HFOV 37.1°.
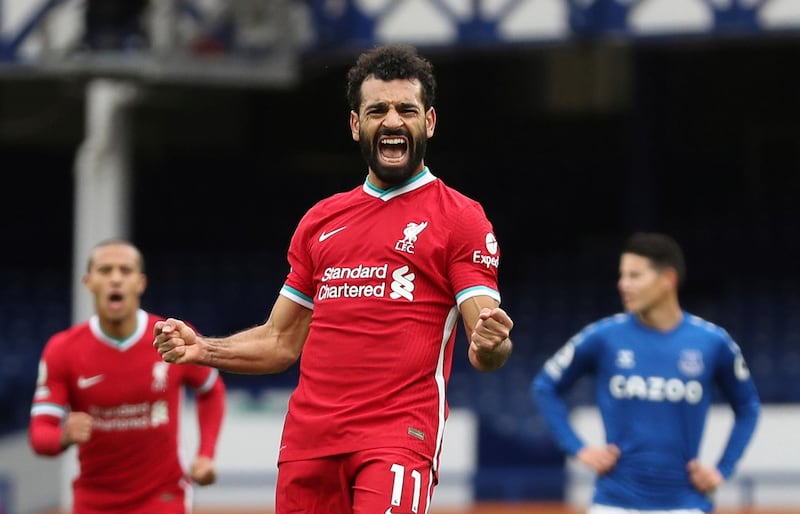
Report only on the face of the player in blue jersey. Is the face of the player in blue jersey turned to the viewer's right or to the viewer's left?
to the viewer's left

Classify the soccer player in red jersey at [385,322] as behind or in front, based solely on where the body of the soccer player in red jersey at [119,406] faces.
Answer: in front

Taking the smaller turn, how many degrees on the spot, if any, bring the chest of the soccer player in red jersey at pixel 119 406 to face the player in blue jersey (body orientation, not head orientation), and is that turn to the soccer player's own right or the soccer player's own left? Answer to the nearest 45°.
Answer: approximately 90° to the soccer player's own left

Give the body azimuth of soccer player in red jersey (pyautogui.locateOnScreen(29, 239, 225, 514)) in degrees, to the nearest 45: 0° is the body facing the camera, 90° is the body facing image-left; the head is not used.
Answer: approximately 0°

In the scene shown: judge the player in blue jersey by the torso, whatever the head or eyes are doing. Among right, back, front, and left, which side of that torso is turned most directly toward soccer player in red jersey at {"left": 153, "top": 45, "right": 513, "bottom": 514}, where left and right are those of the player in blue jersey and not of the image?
front

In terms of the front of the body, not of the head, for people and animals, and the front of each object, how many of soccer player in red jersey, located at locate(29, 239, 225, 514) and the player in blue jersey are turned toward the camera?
2

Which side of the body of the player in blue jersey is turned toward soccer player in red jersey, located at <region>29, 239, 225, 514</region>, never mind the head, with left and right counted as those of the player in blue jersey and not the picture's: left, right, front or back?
right

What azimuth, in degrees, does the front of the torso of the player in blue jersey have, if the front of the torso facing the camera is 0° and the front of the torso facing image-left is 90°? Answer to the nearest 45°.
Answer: approximately 0°

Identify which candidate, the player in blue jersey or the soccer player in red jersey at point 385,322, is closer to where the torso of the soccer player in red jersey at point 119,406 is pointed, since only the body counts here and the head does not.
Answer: the soccer player in red jersey
